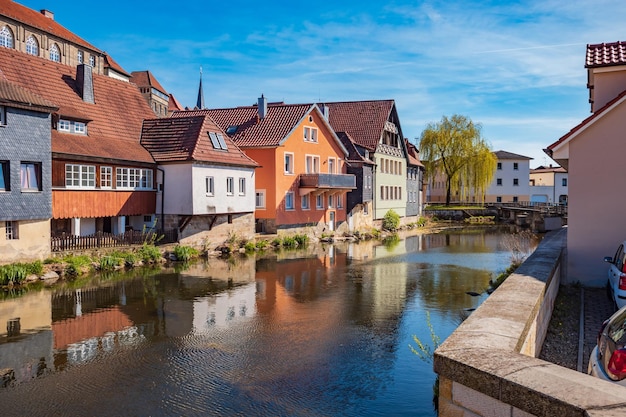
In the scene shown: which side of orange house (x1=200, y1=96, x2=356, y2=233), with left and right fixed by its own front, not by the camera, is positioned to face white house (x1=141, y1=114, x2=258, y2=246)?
right

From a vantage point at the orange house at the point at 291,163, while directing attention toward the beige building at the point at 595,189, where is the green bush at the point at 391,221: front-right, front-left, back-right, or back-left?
back-left

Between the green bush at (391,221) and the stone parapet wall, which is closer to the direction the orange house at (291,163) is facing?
the stone parapet wall

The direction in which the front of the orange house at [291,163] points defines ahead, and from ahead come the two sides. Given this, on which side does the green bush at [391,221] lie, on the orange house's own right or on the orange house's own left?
on the orange house's own left

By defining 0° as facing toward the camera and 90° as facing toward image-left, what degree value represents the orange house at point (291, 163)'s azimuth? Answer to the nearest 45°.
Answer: approximately 315°

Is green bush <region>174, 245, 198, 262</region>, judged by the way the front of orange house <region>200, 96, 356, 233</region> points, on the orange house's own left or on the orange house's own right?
on the orange house's own right

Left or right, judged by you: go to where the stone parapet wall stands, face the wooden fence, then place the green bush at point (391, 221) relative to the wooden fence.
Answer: right

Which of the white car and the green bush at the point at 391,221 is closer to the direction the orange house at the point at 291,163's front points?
the white car

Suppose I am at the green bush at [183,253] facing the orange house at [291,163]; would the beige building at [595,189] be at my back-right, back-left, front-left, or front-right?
back-right
